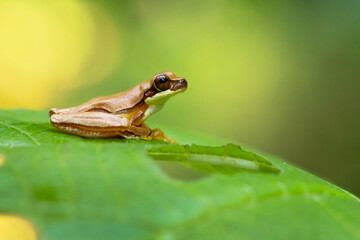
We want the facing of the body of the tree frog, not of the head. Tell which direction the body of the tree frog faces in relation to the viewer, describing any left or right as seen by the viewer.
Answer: facing to the right of the viewer

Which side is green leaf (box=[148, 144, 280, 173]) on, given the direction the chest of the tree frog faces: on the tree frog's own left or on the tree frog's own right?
on the tree frog's own right
